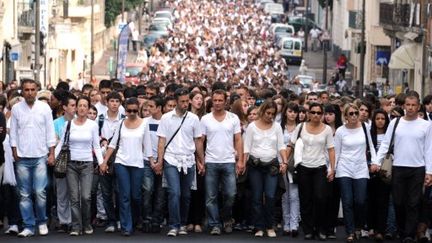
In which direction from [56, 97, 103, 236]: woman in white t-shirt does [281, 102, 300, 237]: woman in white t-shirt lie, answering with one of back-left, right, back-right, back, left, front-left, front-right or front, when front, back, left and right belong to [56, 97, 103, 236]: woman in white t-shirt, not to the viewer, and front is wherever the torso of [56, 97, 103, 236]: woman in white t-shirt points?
left

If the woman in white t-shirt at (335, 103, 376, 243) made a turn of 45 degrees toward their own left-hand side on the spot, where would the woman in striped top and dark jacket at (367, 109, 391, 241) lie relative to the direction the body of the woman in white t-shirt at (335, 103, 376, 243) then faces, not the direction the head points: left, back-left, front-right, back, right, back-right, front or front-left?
left

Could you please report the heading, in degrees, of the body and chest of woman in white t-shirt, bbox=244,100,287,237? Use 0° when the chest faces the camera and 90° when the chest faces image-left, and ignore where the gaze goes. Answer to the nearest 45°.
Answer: approximately 0°

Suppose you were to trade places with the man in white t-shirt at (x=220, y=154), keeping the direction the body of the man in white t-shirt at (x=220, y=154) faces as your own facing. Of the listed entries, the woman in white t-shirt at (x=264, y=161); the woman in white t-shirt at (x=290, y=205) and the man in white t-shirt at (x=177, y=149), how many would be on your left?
2

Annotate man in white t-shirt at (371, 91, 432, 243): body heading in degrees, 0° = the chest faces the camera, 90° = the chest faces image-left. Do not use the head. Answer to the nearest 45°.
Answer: approximately 0°

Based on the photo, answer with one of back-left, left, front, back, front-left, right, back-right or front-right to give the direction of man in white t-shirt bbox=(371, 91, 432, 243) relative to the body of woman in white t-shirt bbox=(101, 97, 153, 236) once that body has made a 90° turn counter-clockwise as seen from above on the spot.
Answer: front

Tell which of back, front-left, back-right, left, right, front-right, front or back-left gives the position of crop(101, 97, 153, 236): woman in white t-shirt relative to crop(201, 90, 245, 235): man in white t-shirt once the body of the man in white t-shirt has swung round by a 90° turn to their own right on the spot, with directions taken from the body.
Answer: front
